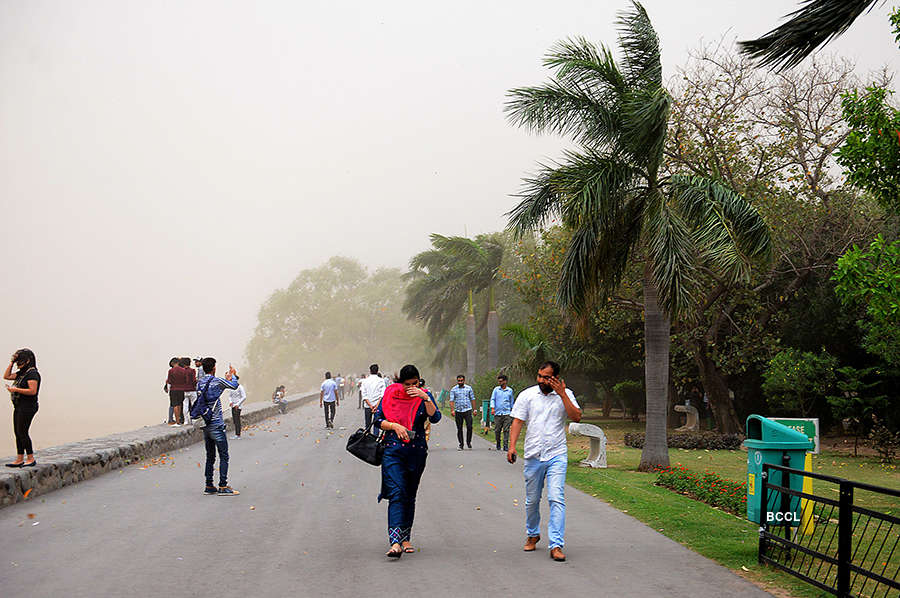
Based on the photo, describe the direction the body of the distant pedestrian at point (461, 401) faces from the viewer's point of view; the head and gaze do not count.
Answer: toward the camera

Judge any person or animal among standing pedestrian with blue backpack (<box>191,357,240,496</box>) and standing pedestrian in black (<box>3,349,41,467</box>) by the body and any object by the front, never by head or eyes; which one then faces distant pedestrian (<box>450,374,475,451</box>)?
standing pedestrian with blue backpack (<box>191,357,240,496</box>)

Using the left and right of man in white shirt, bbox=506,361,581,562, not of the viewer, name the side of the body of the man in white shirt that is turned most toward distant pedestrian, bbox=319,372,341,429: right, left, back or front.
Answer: back

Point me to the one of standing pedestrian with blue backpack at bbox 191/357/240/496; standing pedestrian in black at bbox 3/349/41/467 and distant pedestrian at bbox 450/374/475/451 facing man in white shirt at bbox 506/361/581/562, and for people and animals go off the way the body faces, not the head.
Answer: distant pedestrian at bbox 450/374/475/451

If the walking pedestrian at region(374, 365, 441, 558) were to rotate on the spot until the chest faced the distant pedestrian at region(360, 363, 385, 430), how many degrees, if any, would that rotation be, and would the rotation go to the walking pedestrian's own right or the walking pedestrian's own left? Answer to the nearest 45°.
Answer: approximately 180°

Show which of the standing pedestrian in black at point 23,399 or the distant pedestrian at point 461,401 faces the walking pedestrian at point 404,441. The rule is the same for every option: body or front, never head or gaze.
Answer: the distant pedestrian at point 461,401

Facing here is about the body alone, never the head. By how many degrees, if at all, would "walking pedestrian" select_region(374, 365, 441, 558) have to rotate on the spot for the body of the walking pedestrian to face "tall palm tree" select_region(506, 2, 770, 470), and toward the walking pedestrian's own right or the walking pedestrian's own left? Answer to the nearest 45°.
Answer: approximately 135° to the walking pedestrian's own left

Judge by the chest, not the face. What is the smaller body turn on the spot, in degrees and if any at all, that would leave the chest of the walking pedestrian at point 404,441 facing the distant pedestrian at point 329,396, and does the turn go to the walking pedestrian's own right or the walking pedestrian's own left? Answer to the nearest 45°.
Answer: approximately 180°

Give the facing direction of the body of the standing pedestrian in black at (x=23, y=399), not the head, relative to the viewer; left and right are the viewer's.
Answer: facing to the left of the viewer

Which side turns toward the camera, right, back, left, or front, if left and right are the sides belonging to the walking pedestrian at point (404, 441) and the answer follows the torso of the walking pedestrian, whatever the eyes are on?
front

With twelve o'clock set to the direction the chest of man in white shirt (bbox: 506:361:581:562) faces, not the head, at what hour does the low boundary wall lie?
The low boundary wall is roughly at 4 o'clock from the man in white shirt.

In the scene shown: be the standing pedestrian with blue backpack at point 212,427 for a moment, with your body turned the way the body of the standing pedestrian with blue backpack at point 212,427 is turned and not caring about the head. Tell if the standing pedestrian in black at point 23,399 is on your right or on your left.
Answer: on your left

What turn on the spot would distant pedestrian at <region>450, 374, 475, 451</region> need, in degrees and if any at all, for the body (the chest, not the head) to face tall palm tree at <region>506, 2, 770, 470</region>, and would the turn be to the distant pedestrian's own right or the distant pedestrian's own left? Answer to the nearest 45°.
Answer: approximately 45° to the distant pedestrian's own left

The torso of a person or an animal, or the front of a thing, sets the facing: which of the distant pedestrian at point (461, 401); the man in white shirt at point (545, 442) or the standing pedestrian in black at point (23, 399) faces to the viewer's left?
the standing pedestrian in black at point (23, 399)
